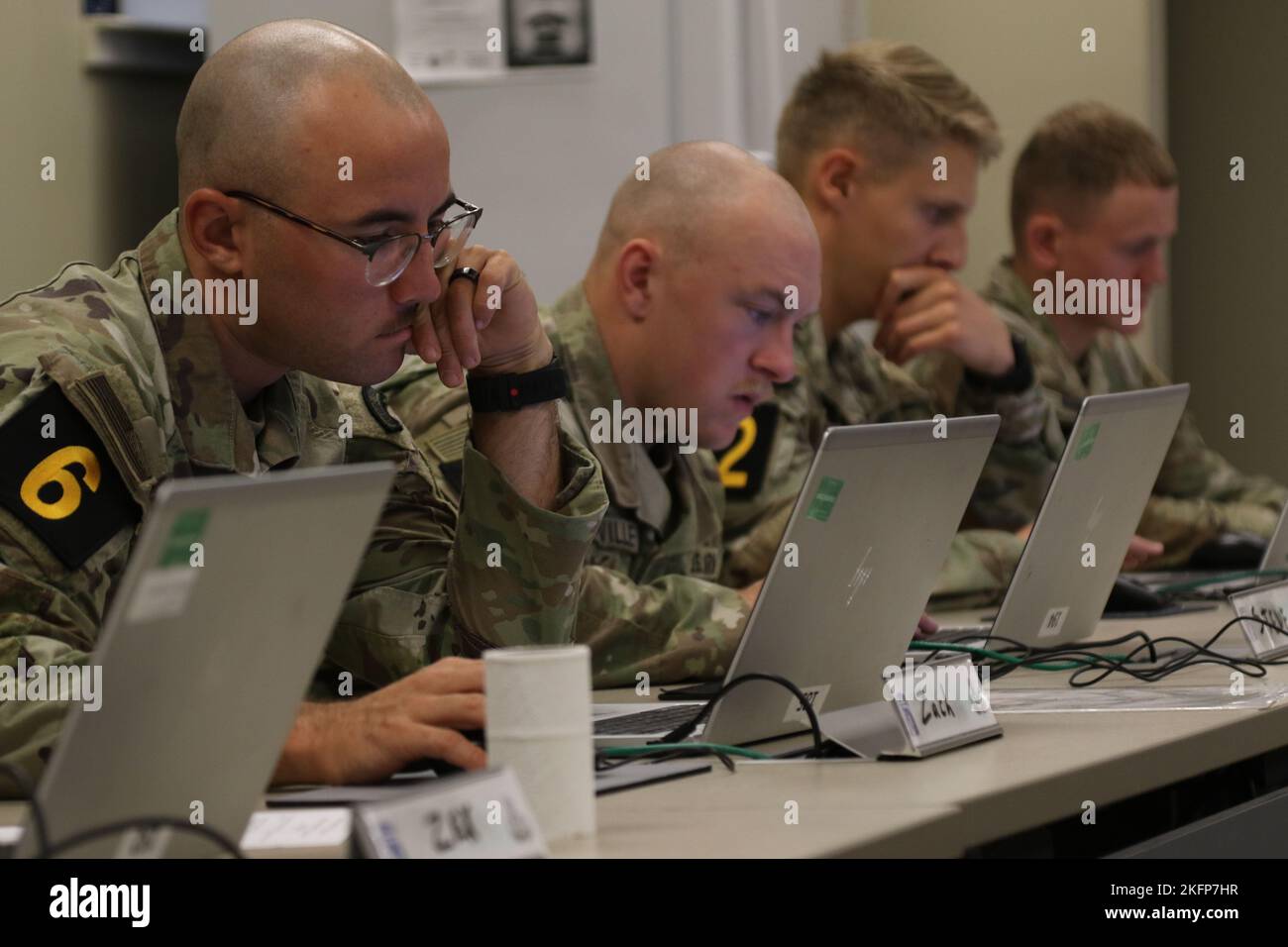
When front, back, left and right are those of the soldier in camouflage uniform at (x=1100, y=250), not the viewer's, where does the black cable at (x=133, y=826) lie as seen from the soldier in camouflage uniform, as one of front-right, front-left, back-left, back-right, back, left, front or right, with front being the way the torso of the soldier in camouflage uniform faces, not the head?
front-right

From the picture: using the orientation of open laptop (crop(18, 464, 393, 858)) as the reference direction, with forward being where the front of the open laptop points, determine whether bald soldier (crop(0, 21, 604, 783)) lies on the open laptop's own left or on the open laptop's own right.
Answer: on the open laptop's own right

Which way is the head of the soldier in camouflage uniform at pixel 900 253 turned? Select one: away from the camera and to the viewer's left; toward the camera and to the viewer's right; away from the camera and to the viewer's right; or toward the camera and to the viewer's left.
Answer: toward the camera and to the viewer's right

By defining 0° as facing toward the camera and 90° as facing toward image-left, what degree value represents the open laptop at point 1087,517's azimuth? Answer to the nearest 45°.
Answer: approximately 135°

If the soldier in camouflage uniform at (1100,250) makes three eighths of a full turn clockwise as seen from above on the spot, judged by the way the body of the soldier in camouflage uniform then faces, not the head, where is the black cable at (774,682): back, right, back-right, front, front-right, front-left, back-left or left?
left
